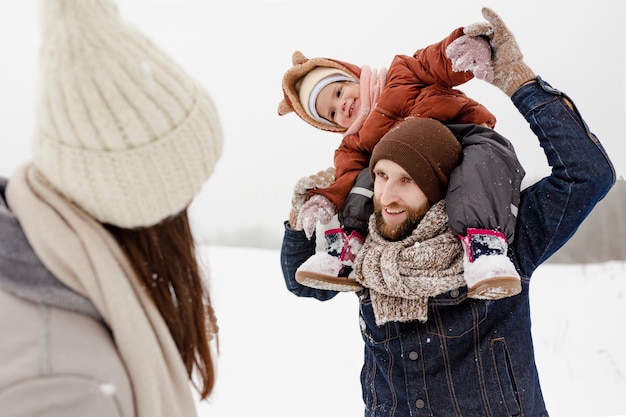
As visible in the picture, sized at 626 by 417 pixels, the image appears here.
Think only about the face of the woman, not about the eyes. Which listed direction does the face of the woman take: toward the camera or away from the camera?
away from the camera

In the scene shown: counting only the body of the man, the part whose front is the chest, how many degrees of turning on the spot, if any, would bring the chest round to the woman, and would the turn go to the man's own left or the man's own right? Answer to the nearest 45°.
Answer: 0° — they already face them

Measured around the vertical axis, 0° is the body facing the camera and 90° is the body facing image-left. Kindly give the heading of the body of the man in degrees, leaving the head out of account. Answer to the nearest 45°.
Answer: approximately 45°

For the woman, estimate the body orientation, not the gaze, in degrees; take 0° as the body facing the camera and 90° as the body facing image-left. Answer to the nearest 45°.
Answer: approximately 225°
